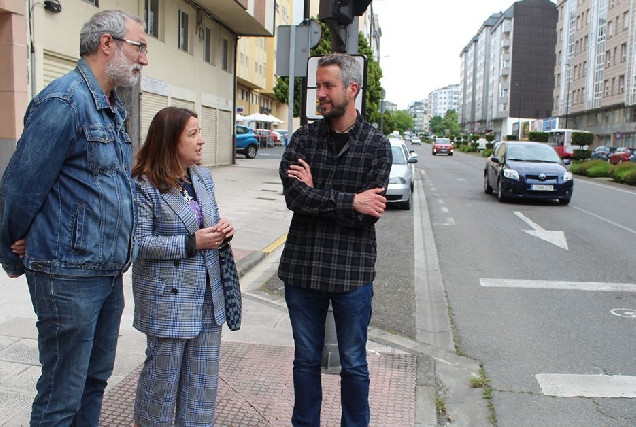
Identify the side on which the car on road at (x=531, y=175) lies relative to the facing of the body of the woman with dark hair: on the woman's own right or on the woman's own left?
on the woman's own left

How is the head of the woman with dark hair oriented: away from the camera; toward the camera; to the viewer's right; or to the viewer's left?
to the viewer's right

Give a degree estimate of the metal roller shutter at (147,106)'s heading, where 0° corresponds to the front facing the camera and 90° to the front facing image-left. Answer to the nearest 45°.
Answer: approximately 315°

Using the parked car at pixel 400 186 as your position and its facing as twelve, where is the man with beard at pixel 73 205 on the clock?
The man with beard is roughly at 12 o'clock from the parked car.

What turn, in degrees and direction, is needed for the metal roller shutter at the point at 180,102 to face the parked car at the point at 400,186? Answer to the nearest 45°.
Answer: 0° — it already faces it

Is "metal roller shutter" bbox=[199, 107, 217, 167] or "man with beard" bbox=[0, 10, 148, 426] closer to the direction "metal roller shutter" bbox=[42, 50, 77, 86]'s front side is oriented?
the man with beard

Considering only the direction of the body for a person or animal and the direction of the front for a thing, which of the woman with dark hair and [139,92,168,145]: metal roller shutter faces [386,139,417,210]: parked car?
the metal roller shutter

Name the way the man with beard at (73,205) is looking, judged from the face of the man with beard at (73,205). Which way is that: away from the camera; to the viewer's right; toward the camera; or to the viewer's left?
to the viewer's right

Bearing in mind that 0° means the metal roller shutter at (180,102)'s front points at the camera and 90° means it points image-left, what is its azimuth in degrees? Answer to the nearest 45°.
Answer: approximately 315°

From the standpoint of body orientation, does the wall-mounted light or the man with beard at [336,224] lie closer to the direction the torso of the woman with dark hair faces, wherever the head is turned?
the man with beard

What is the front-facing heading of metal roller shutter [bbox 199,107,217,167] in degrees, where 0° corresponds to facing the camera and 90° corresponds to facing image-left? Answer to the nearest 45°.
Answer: approximately 315°

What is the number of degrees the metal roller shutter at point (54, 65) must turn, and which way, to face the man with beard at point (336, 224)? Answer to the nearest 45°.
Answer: approximately 45° to its right

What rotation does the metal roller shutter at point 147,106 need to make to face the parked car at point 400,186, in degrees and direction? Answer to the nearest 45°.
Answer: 0° — it already faces it
